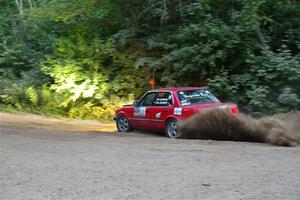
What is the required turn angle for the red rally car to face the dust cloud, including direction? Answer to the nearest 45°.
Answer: approximately 180°

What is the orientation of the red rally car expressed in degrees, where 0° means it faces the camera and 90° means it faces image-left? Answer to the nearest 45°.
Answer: approximately 135°
